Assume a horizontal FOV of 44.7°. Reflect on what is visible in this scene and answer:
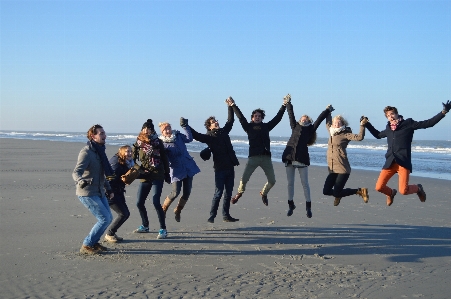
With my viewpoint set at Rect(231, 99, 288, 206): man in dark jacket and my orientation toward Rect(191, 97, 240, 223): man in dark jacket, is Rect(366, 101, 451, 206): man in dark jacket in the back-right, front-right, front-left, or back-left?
back-left

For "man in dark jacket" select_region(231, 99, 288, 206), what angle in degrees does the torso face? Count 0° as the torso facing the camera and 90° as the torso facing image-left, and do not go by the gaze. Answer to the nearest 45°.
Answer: approximately 0°

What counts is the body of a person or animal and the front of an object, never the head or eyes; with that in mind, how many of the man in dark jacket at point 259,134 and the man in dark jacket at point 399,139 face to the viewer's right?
0

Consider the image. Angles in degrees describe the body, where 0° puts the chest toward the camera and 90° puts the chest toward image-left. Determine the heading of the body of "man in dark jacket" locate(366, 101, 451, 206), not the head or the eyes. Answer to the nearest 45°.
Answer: approximately 45°

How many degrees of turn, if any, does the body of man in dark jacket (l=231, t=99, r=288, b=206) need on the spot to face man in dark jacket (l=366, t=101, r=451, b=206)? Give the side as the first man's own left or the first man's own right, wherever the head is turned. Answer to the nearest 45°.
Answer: approximately 90° to the first man's own left

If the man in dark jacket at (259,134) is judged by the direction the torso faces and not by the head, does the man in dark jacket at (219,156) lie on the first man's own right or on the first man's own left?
on the first man's own right

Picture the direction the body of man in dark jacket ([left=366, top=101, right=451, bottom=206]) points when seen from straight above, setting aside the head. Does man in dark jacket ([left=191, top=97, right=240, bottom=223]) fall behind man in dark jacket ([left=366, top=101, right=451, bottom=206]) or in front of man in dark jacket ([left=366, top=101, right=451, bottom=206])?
in front

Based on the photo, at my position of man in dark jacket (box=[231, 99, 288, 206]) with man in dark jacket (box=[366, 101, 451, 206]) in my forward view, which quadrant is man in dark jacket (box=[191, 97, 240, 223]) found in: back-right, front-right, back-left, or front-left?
back-right

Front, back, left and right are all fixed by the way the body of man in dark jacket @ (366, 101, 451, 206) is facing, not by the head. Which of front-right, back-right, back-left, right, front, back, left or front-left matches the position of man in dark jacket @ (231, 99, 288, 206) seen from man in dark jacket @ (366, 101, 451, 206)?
front-right
